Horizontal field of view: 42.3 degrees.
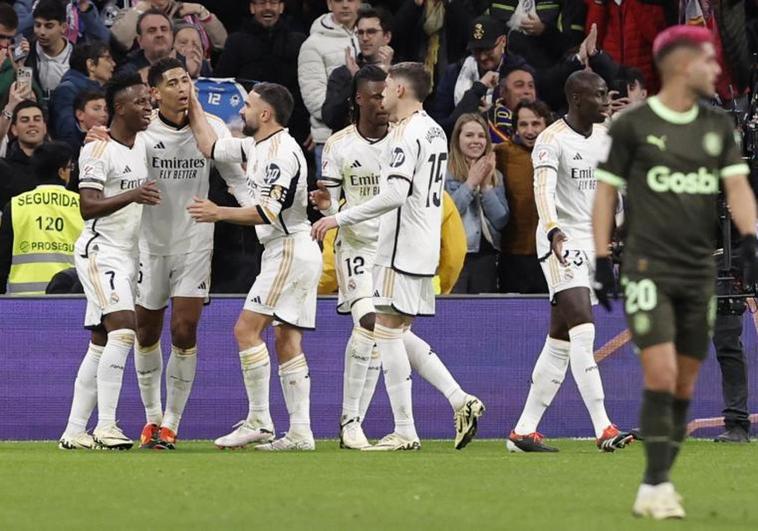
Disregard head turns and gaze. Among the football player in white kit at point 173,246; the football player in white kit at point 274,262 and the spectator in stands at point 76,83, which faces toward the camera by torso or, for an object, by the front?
the football player in white kit at point 173,246

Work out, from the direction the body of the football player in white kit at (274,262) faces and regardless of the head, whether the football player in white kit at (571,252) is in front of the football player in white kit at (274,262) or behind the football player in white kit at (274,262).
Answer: behind

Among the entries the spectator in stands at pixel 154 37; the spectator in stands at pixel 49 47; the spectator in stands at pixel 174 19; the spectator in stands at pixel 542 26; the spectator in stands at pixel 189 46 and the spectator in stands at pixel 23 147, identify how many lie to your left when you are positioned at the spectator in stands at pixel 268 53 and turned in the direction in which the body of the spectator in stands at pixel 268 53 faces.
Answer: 1

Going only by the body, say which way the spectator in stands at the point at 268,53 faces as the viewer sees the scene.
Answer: toward the camera

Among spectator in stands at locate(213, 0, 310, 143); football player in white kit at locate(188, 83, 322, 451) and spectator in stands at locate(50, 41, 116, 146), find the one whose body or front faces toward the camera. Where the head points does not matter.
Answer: spectator in stands at locate(213, 0, 310, 143)

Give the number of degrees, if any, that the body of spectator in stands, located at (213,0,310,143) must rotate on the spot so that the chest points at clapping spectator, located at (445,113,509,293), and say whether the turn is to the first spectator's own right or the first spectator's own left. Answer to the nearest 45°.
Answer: approximately 45° to the first spectator's own left

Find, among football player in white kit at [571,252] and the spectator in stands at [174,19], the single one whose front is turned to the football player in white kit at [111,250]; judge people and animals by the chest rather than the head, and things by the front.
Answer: the spectator in stands

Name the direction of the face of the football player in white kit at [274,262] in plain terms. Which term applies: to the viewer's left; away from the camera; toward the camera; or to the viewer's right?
to the viewer's left

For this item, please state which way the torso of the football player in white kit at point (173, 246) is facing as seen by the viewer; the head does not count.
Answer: toward the camera

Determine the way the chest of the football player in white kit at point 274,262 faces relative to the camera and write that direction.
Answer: to the viewer's left

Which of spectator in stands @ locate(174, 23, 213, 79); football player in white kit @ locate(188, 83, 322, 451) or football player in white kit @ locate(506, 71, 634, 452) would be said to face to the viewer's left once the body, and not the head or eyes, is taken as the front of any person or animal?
football player in white kit @ locate(188, 83, 322, 451)

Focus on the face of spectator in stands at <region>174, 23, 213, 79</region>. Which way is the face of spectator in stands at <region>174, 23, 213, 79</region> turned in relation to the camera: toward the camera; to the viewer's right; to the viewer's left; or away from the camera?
toward the camera

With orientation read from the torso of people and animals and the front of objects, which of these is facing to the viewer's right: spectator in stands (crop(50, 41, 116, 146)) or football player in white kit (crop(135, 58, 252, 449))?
the spectator in stands
